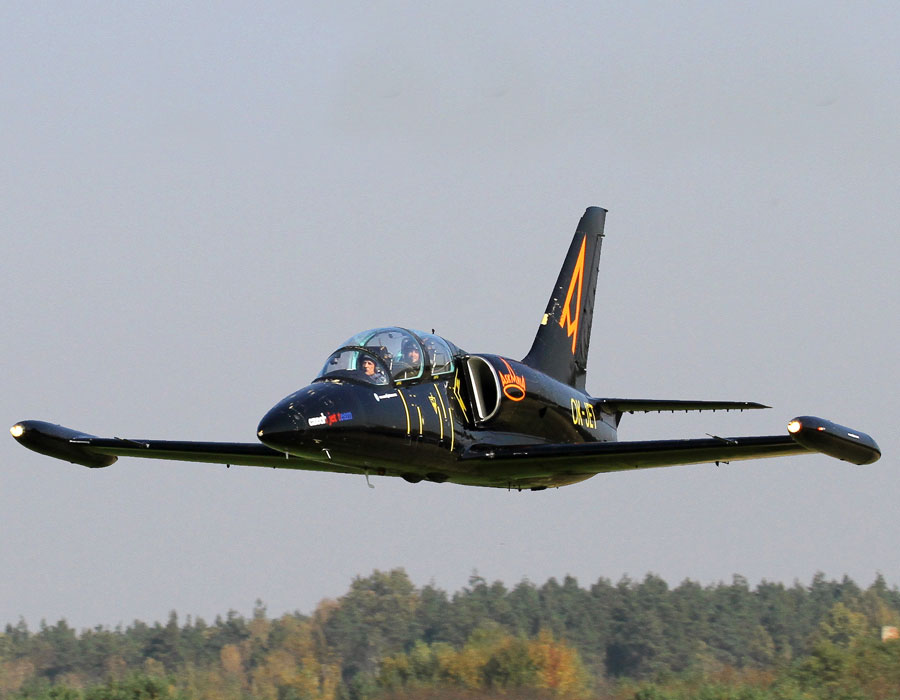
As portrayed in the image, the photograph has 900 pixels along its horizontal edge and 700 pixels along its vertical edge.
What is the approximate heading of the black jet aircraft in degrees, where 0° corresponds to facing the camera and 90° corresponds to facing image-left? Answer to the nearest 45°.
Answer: approximately 45°

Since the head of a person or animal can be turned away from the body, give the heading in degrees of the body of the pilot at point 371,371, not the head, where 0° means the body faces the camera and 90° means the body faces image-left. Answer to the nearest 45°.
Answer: approximately 45°

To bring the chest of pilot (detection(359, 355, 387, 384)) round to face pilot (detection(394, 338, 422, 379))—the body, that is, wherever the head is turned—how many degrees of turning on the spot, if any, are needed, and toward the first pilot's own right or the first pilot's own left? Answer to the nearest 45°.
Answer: approximately 180°
